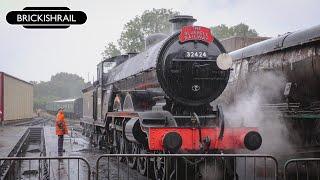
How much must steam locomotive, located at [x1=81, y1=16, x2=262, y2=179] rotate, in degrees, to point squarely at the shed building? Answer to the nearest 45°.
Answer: approximately 180°

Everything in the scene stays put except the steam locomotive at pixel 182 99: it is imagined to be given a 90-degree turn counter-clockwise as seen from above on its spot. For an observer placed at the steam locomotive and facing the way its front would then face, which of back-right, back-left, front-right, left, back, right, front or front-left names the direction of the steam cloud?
front

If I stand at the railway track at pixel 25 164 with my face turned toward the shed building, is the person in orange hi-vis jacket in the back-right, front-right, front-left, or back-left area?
front-right

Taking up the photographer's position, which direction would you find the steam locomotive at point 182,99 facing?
facing the viewer and to the right of the viewer

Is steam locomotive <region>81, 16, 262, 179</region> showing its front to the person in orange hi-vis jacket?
no
